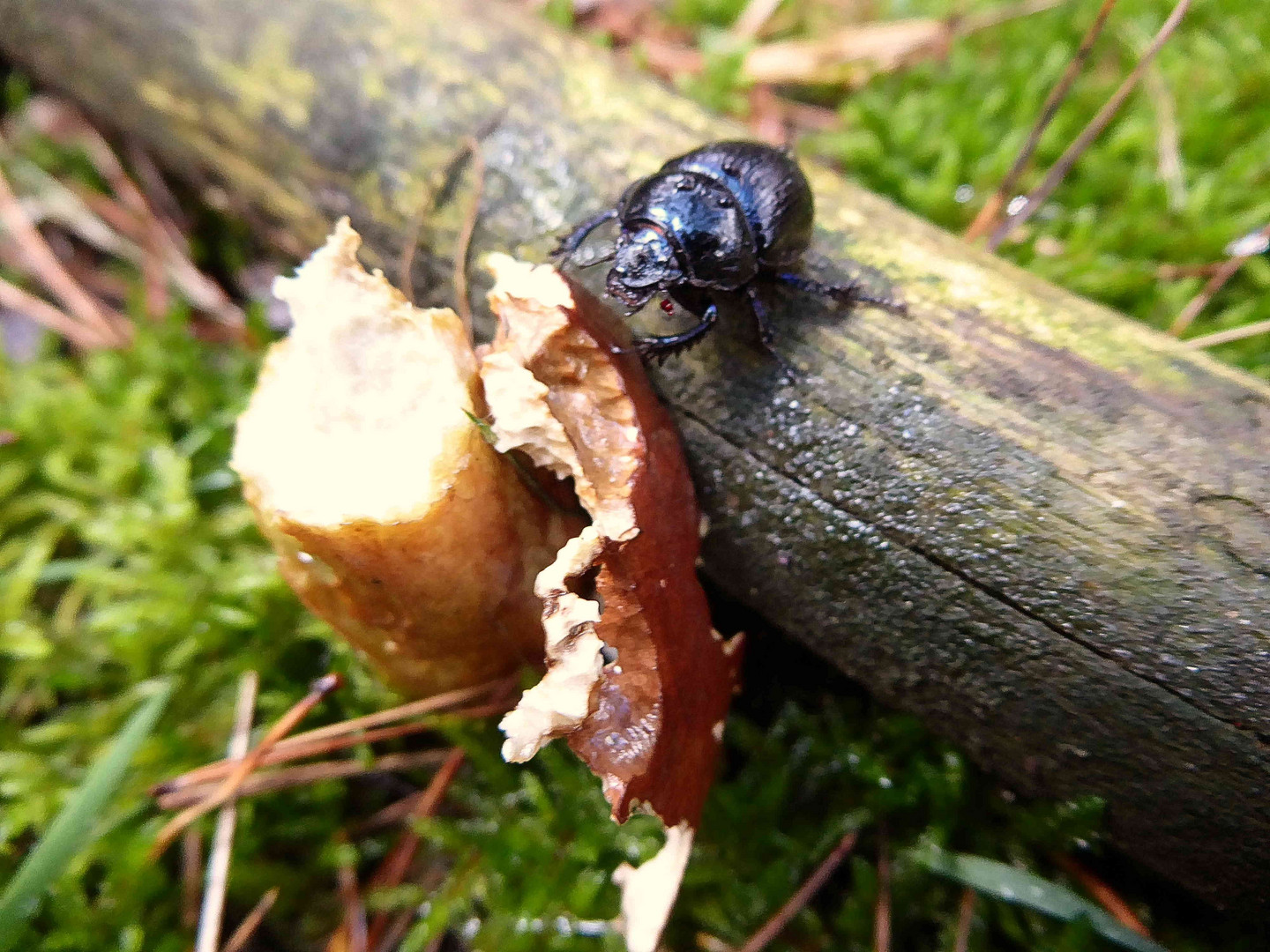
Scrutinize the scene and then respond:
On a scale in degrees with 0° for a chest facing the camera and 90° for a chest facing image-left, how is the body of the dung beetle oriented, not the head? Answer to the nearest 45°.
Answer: approximately 45°

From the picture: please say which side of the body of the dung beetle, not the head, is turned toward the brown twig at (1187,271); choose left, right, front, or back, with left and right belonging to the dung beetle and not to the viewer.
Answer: back

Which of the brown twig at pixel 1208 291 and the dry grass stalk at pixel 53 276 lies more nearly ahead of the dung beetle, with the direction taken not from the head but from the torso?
the dry grass stalk

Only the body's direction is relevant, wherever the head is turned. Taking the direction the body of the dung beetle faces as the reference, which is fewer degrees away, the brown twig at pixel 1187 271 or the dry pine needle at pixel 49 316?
the dry pine needle

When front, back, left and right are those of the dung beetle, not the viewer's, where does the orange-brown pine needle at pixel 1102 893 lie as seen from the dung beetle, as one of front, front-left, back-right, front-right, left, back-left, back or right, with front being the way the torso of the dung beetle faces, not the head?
back-left

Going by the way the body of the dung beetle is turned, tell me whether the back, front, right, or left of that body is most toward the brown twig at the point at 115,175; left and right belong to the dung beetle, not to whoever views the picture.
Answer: right

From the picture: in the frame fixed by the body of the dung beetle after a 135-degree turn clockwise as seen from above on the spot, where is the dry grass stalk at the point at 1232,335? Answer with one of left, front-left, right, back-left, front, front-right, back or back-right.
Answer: right
